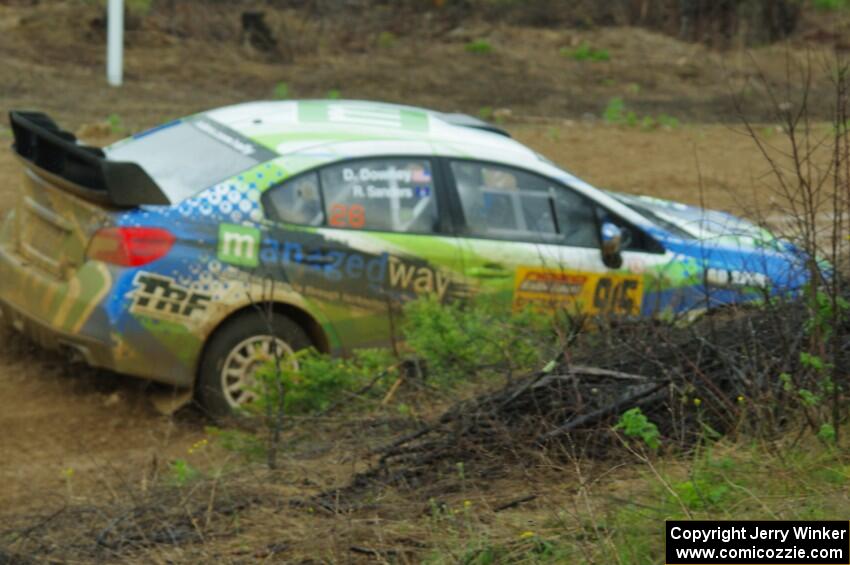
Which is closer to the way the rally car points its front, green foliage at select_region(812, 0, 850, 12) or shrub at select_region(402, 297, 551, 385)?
the green foliage

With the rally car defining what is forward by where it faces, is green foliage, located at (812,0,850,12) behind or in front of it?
in front

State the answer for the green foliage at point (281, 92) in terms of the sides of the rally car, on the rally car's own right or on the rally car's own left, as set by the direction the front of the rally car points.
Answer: on the rally car's own left

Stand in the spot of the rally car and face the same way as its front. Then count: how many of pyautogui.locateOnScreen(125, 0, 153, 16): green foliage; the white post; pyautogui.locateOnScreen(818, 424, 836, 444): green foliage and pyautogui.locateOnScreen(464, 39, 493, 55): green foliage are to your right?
1

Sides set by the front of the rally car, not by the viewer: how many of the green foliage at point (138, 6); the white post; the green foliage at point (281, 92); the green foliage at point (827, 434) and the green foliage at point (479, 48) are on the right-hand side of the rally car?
1

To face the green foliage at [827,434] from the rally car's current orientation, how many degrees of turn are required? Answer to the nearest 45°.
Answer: approximately 90° to its right

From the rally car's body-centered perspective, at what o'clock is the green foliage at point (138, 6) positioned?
The green foliage is roughly at 10 o'clock from the rally car.

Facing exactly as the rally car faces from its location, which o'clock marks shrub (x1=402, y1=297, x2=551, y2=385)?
The shrub is roughly at 3 o'clock from the rally car.

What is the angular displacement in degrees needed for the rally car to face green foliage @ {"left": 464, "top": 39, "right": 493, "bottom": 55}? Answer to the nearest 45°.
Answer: approximately 45° to its left

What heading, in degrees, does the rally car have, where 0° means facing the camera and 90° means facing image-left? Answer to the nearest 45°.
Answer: approximately 225°
